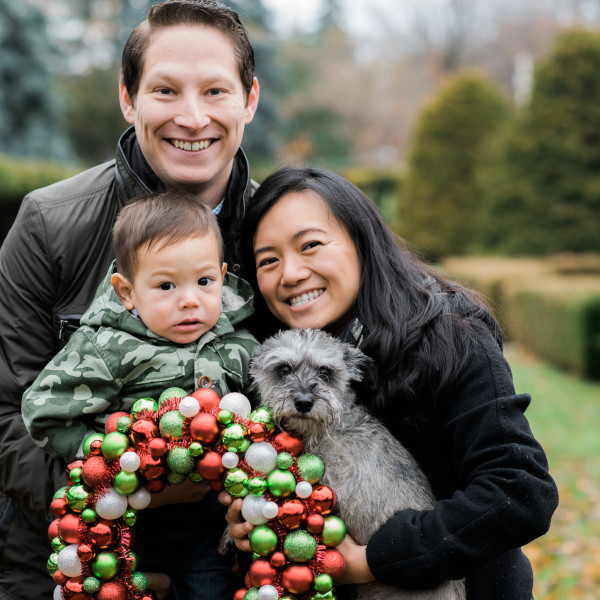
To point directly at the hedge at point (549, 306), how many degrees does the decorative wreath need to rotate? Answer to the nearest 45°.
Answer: approximately 135° to its left

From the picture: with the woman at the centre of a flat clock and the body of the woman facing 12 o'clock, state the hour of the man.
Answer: The man is roughly at 2 o'clock from the woman.

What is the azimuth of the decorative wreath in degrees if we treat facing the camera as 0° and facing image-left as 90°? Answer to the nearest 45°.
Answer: approximately 0°

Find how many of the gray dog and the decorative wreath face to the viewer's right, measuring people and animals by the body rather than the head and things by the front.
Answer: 0

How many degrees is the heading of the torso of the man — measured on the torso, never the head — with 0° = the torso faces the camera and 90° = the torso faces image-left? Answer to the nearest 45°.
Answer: approximately 315°

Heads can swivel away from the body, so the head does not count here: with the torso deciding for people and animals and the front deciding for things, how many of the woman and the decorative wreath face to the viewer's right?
0

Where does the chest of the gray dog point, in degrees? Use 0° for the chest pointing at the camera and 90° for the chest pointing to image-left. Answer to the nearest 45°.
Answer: approximately 45°

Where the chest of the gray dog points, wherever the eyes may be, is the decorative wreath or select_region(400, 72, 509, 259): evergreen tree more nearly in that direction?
the decorative wreath
